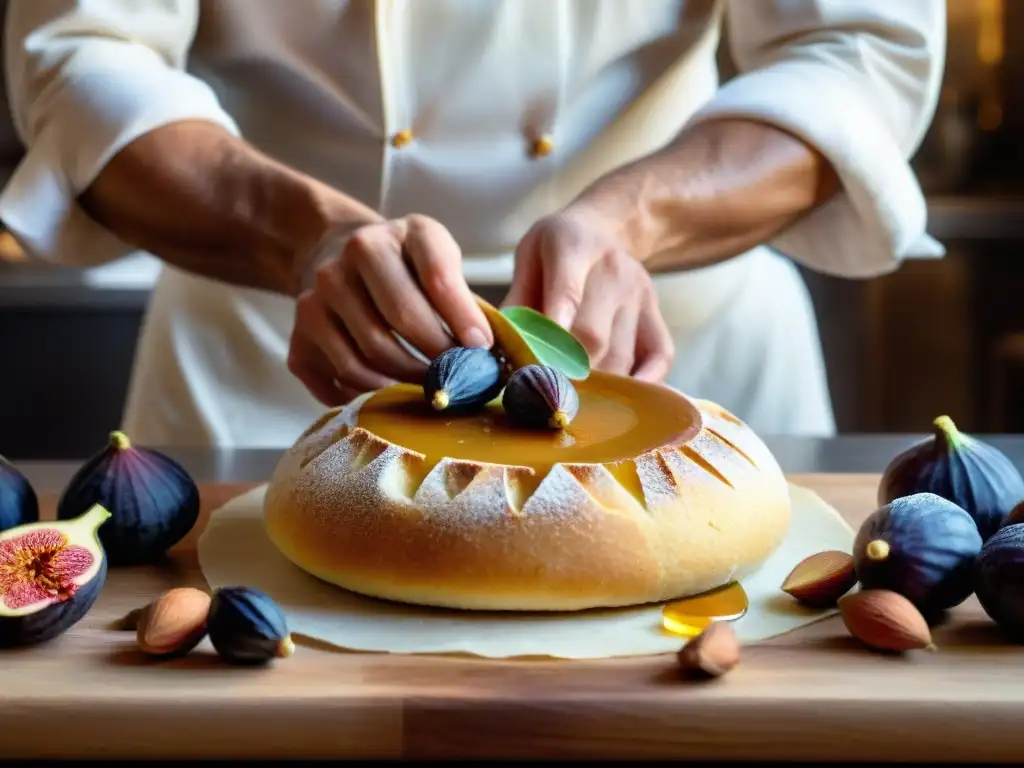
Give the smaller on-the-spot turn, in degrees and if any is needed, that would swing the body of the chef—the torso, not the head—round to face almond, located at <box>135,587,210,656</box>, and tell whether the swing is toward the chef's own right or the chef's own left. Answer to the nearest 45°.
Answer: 0° — they already face it

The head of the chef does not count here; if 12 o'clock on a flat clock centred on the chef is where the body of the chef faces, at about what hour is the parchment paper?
The parchment paper is roughly at 12 o'clock from the chef.

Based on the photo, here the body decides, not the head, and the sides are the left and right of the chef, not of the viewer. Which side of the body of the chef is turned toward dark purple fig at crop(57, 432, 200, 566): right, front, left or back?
front

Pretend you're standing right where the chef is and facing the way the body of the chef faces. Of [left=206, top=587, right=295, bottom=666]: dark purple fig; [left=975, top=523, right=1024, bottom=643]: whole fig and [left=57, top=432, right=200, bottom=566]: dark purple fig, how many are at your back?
0

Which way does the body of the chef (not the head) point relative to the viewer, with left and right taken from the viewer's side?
facing the viewer

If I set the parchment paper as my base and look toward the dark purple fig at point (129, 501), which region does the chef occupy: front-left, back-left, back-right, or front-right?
front-right

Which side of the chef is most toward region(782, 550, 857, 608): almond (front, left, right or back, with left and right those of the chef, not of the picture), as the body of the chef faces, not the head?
front

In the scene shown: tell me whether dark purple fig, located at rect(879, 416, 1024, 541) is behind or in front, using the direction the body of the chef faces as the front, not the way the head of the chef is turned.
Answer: in front

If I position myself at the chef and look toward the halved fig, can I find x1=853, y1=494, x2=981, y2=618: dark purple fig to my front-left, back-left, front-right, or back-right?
front-left

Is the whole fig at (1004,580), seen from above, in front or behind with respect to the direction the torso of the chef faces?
in front

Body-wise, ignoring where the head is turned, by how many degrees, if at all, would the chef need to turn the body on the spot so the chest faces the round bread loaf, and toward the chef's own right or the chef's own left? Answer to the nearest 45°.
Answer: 0° — they already face it

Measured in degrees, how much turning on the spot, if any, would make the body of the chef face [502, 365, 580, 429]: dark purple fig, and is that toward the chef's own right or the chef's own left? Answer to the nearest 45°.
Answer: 0° — they already face it

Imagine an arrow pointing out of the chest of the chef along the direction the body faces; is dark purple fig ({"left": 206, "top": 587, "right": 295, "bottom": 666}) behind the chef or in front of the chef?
in front
